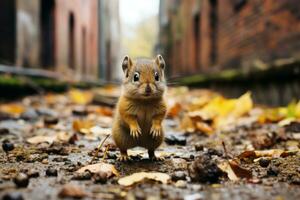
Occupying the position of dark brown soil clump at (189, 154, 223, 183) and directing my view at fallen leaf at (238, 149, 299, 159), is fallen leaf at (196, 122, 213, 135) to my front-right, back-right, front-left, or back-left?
front-left

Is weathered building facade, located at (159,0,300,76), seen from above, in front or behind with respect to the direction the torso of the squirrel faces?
behind

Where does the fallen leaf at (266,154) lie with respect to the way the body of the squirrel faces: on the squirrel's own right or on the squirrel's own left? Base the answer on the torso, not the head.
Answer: on the squirrel's own left

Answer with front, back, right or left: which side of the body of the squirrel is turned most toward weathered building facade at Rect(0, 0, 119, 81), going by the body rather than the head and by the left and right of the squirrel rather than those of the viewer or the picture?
back

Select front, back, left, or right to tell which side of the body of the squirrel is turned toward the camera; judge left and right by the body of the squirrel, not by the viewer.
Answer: front

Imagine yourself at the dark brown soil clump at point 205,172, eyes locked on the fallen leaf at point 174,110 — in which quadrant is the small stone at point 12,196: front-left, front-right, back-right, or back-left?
back-left

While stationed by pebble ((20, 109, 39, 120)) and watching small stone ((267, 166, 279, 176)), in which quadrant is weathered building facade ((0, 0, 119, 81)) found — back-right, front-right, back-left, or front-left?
back-left

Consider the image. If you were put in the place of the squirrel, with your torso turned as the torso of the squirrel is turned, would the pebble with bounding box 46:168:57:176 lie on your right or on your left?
on your right
